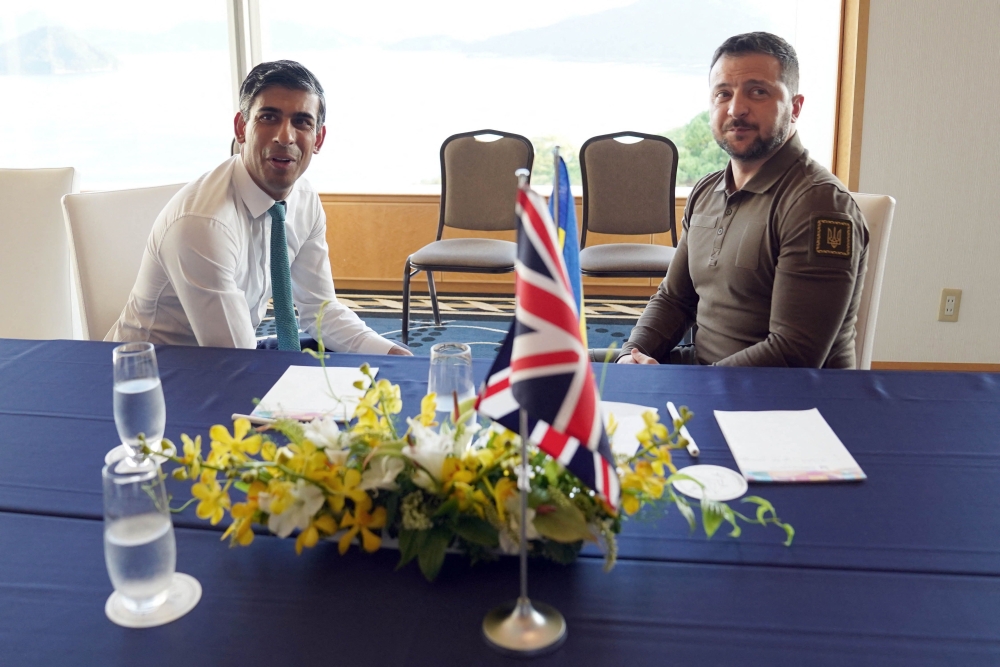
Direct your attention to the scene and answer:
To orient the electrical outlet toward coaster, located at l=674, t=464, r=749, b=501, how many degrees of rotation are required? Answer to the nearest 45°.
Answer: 0° — it already faces it

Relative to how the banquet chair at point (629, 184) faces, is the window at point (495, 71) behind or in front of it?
behind

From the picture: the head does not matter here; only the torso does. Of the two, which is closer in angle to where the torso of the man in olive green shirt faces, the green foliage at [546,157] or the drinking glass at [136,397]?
the drinking glass

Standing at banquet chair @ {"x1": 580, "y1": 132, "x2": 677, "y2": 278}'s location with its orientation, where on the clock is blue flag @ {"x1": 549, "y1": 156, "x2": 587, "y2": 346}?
The blue flag is roughly at 12 o'clock from the banquet chair.

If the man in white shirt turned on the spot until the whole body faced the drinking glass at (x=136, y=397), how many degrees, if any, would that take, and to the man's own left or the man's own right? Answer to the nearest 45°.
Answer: approximately 45° to the man's own right

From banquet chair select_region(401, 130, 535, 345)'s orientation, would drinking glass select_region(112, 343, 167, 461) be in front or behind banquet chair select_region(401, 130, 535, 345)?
in front

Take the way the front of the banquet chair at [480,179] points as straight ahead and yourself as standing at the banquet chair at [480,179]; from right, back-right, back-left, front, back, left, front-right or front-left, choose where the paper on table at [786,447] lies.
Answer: front-left

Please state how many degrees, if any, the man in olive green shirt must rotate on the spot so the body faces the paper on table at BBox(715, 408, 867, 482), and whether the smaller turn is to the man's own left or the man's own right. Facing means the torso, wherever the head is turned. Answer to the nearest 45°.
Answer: approximately 45° to the man's own left

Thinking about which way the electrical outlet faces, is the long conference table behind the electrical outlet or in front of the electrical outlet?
in front
